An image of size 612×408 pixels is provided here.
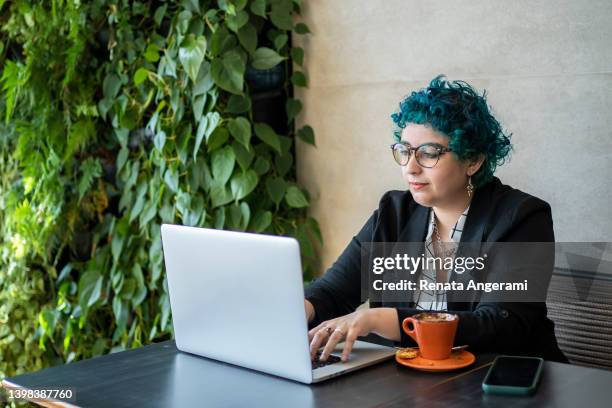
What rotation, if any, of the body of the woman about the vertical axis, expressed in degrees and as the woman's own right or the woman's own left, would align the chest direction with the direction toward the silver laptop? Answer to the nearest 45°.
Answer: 0° — they already face it

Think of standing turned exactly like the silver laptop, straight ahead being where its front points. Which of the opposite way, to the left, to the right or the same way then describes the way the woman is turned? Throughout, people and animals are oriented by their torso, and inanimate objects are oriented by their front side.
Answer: the opposite way

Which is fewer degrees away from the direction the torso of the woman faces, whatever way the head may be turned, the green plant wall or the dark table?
the dark table

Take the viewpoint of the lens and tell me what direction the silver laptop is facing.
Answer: facing away from the viewer and to the right of the viewer

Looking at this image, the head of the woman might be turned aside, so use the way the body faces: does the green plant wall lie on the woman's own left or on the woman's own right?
on the woman's own right

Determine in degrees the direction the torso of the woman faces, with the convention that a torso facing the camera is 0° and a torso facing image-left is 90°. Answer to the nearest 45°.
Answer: approximately 45°

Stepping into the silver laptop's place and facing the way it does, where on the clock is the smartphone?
The smartphone is roughly at 2 o'clock from the silver laptop.

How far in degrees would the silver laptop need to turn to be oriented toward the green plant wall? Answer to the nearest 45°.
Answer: approximately 45° to its left
